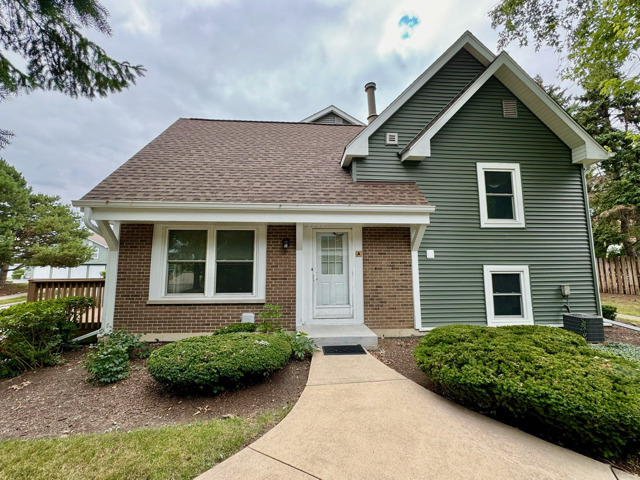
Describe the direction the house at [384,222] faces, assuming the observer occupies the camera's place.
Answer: facing the viewer

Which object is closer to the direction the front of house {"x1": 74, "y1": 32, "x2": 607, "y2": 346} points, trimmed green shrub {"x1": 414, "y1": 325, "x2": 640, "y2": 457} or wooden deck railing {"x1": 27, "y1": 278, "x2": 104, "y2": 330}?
the trimmed green shrub

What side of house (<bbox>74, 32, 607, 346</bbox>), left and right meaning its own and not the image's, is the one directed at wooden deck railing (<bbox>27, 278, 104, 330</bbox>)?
right

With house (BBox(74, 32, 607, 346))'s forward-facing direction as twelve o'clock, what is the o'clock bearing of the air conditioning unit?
The air conditioning unit is roughly at 9 o'clock from the house.

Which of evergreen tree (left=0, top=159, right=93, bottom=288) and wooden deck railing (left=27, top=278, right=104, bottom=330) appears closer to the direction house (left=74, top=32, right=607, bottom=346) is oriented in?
the wooden deck railing

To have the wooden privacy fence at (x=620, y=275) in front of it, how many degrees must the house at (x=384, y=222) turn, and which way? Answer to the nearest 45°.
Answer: approximately 135° to its left

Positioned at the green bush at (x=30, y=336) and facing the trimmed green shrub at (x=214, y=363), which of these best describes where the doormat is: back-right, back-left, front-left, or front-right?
front-left

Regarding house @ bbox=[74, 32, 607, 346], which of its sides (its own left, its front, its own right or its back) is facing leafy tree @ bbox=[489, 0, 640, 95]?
left

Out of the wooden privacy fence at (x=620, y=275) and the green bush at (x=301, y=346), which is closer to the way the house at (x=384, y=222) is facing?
the green bush

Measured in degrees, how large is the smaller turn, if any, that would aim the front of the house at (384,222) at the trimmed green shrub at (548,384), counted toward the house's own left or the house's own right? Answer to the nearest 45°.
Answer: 0° — it already faces it

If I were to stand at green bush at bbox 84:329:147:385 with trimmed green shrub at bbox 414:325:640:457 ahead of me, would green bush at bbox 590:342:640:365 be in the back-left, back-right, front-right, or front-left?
front-left

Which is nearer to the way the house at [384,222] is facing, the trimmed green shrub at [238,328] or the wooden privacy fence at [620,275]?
the trimmed green shrub

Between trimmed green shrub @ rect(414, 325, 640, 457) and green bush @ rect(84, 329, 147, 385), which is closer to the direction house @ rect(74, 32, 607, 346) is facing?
the trimmed green shrub

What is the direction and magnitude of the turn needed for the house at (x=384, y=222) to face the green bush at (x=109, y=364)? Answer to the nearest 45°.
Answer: approximately 45° to its right

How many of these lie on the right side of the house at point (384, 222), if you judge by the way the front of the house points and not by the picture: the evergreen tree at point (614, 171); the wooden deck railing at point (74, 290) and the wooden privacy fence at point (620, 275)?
1

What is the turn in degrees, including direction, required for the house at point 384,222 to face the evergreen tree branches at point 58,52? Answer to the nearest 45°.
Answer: approximately 45° to its right
